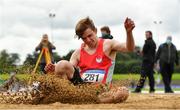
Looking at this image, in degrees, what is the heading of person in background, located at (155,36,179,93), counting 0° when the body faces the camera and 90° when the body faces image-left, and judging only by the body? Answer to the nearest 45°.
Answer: approximately 0°

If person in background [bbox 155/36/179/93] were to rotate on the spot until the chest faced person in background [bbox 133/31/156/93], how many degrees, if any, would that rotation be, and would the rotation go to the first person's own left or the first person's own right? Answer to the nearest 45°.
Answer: approximately 45° to the first person's own right

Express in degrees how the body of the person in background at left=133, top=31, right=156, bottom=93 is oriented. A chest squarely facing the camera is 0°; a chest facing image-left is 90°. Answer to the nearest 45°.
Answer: approximately 45°

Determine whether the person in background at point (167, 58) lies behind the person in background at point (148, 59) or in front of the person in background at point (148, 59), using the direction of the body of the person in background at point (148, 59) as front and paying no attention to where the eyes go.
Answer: behind

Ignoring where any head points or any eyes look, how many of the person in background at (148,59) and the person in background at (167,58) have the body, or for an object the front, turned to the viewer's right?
0
